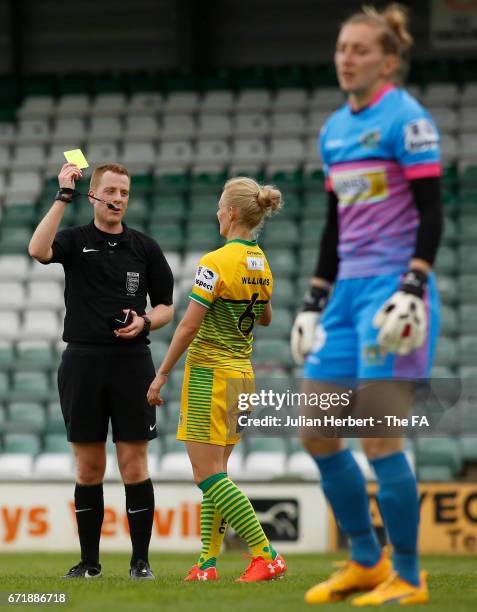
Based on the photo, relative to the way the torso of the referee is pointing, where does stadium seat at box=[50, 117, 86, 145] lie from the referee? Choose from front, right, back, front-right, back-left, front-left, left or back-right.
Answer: back

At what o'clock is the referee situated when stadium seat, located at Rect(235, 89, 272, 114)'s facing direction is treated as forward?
The referee is roughly at 12 o'clock from the stadium seat.

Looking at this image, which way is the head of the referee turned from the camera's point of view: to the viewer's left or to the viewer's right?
to the viewer's right

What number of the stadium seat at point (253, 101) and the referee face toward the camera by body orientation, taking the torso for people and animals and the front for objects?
2

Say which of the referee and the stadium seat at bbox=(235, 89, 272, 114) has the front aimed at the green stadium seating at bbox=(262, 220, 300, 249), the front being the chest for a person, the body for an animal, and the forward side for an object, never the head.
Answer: the stadium seat

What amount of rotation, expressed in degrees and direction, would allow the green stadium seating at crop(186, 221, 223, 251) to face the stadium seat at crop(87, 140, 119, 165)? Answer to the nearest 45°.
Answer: approximately 135° to its right

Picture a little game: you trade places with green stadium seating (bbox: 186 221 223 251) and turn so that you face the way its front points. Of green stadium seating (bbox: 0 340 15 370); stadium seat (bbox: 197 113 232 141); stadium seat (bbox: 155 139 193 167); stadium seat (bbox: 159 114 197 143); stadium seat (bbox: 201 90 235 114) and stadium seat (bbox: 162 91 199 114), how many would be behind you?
5

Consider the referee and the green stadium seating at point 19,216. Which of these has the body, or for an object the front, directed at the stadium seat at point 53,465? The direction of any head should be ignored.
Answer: the green stadium seating

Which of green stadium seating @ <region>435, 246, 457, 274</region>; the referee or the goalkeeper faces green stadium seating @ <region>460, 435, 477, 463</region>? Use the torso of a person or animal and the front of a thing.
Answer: green stadium seating @ <region>435, 246, 457, 274</region>
